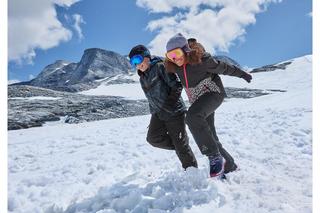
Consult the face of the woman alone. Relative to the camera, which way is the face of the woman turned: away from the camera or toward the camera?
toward the camera

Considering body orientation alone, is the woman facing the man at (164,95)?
no

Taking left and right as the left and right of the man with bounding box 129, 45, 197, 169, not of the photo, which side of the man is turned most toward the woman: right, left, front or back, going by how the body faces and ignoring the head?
left

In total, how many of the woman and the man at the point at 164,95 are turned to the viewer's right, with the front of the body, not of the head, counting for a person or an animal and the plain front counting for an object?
0

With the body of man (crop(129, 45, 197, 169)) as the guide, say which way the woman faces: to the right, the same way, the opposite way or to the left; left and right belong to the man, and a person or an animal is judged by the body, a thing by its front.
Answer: the same way

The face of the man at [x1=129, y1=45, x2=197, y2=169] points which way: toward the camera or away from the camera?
toward the camera

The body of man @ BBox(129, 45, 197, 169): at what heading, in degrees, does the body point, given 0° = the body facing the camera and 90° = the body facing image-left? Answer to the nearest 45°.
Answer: approximately 45°
